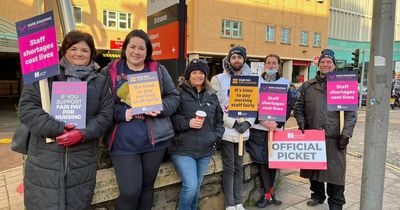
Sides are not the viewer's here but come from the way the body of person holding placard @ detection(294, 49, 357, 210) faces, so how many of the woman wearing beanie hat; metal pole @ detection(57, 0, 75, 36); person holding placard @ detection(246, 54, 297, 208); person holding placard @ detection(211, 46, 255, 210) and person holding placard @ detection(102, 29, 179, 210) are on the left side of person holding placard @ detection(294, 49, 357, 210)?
0

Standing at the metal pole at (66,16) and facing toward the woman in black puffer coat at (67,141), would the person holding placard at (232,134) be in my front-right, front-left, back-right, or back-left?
front-left

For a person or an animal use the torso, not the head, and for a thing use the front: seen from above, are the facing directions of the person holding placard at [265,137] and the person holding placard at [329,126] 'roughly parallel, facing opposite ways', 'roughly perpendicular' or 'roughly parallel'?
roughly parallel

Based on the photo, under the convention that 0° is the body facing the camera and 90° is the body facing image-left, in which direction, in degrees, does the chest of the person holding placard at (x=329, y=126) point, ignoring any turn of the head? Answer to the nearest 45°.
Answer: approximately 0°

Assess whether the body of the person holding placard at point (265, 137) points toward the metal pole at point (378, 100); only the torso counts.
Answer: no

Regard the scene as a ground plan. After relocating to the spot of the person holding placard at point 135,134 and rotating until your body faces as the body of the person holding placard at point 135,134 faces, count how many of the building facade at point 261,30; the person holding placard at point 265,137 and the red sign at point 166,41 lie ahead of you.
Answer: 0

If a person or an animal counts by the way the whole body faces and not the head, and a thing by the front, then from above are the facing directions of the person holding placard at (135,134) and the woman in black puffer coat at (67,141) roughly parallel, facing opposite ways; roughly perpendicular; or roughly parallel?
roughly parallel

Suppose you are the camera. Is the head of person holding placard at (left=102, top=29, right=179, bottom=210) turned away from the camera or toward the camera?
toward the camera

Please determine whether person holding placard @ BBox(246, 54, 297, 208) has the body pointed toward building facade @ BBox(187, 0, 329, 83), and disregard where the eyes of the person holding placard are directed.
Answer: no

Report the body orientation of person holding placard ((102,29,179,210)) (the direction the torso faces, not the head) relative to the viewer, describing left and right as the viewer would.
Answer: facing the viewer

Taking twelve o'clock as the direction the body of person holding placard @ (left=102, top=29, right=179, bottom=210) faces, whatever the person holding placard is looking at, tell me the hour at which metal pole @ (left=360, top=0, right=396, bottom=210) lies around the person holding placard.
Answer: The metal pole is roughly at 9 o'clock from the person holding placard.

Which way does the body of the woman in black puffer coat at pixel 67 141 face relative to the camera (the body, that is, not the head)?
toward the camera

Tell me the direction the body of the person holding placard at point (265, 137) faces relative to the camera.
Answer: toward the camera

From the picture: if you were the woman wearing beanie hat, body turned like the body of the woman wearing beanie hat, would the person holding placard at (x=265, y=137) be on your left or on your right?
on your left

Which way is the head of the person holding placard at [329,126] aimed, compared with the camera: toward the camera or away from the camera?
toward the camera

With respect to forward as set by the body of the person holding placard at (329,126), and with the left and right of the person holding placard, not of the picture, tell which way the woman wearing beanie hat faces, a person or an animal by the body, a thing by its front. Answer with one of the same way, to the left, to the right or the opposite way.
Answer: the same way

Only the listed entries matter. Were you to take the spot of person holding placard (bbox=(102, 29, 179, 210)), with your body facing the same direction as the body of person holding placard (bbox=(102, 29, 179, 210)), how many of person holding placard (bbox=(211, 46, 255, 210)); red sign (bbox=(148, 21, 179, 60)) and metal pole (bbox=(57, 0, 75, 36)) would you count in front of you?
0

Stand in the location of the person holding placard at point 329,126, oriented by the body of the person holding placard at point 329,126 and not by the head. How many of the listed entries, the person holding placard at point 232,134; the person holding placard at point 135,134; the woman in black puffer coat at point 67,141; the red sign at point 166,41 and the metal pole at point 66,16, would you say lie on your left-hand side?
0

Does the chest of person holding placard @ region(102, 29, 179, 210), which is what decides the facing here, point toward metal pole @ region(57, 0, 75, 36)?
no

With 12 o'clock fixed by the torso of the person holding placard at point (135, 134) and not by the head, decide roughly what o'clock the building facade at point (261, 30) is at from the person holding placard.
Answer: The building facade is roughly at 7 o'clock from the person holding placard.

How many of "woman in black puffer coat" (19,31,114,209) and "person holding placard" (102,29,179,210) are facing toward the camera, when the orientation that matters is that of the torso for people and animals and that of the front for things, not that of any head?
2
